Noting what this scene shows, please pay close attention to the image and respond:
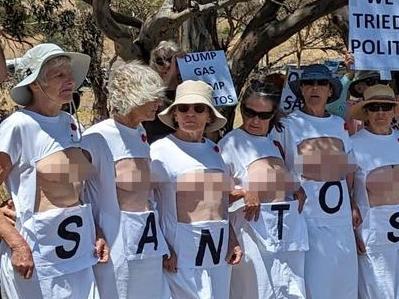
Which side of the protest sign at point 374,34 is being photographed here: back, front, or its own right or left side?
front

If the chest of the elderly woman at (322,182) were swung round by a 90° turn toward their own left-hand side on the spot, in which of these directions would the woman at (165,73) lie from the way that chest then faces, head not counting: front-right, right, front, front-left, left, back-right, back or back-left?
back

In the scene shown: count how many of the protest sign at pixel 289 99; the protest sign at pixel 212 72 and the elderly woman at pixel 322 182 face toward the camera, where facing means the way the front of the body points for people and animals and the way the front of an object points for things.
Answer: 3

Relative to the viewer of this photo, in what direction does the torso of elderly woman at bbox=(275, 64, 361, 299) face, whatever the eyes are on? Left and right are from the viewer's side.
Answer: facing the viewer

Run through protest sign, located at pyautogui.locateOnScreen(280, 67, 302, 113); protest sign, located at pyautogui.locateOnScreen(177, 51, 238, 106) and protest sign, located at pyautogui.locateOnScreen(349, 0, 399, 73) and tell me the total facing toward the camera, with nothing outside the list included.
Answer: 3

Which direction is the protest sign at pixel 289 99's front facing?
toward the camera

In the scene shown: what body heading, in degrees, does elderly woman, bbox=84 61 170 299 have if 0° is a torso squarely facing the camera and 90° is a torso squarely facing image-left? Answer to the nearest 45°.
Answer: approximately 315°

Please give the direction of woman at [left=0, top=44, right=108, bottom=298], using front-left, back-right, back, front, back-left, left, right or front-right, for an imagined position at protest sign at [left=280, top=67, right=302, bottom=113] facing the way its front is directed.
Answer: front-right

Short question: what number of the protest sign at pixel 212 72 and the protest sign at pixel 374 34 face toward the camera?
2

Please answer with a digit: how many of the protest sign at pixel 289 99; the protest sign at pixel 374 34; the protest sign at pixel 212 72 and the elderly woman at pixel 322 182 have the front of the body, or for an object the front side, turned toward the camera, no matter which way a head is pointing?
4
